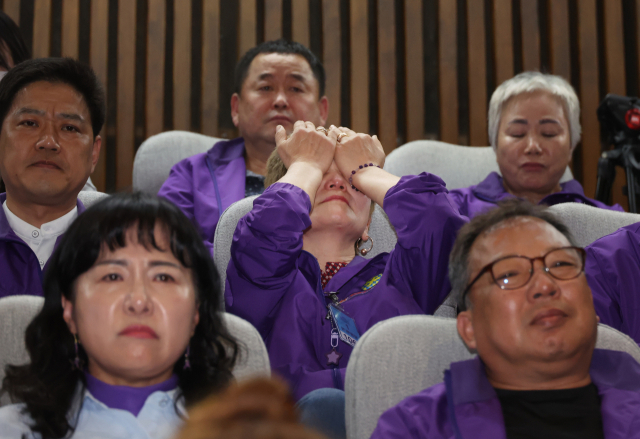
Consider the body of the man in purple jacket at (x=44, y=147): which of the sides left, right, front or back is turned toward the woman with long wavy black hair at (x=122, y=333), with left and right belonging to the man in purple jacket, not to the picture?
front

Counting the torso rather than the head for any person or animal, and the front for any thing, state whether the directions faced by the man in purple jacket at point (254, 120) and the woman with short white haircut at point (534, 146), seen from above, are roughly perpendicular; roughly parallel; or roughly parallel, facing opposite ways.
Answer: roughly parallel

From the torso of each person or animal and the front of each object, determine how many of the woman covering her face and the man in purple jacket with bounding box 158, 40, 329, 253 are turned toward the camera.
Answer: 2

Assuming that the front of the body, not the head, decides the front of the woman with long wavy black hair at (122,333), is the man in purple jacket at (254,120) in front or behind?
behind

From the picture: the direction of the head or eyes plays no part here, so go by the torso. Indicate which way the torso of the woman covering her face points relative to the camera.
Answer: toward the camera

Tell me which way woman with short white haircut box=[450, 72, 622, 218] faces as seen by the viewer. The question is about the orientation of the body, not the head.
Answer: toward the camera
